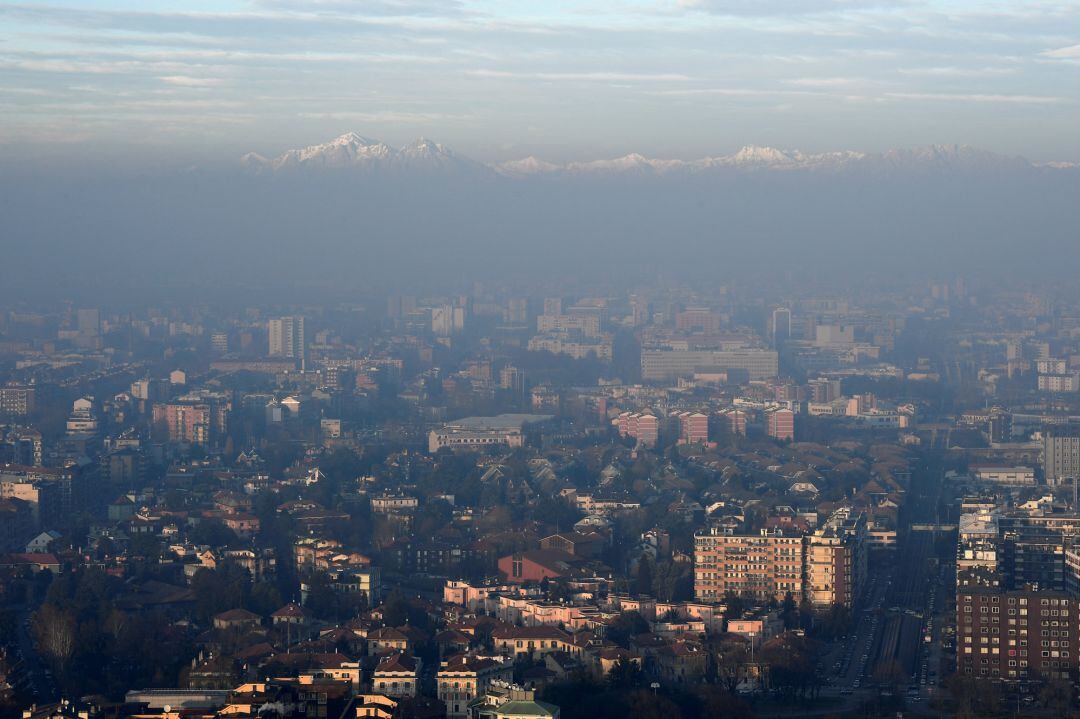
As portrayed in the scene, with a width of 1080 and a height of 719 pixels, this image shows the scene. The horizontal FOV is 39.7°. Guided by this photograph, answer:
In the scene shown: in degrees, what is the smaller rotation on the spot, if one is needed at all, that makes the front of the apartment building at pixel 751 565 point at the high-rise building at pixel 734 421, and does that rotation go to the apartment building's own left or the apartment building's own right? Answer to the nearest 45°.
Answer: approximately 180°

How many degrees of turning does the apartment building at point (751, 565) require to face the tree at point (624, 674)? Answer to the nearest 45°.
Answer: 0° — it already faces it

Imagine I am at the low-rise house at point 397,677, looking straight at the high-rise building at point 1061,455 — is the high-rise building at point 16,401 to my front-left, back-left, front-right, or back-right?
front-left

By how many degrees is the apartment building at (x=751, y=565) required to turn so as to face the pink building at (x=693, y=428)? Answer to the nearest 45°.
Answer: approximately 180°

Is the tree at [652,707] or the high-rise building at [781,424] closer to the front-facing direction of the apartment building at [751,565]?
the tree

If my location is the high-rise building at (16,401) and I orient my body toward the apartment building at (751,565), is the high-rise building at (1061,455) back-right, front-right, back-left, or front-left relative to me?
front-left

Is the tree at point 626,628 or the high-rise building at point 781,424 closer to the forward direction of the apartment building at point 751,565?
the tree

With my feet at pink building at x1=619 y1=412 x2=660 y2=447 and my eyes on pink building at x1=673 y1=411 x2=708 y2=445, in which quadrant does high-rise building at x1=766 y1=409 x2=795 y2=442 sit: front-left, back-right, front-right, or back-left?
front-left

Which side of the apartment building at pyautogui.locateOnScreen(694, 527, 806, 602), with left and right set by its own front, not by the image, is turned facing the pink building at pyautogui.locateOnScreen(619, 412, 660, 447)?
back

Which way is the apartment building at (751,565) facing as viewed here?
toward the camera

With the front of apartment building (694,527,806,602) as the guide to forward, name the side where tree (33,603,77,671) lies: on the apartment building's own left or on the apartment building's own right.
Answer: on the apartment building's own right

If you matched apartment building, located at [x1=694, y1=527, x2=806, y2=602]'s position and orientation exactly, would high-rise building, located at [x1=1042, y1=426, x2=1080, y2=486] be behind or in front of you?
behind

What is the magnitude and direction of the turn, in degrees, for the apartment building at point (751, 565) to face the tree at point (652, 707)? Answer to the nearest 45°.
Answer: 0° — it already faces it

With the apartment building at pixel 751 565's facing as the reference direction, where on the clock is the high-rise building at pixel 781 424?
The high-rise building is roughly at 6 o'clock from the apartment building.

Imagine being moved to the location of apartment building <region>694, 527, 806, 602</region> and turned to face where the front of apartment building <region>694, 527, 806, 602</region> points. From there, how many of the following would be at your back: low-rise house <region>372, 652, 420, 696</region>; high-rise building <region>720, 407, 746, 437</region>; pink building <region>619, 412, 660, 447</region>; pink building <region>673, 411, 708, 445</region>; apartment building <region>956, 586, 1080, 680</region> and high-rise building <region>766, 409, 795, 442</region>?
4

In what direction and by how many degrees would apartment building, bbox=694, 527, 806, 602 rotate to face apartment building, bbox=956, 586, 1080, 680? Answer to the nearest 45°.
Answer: approximately 45° to its left

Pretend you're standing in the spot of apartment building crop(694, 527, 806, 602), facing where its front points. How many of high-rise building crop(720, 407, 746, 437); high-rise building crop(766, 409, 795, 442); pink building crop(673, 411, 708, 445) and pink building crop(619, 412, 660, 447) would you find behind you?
4

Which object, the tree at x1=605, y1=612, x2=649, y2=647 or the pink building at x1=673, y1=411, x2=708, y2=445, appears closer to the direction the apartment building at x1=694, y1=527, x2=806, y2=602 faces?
the tree
